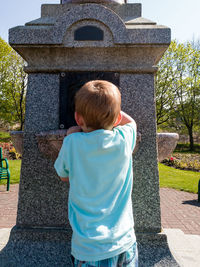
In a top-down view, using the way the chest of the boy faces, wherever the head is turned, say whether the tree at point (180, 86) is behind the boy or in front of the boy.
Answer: in front

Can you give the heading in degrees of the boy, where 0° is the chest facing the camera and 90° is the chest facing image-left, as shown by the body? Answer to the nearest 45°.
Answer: approximately 180°

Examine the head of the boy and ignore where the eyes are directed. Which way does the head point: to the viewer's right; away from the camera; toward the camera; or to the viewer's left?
away from the camera

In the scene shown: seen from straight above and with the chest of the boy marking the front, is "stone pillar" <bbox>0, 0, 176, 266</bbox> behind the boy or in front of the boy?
in front
